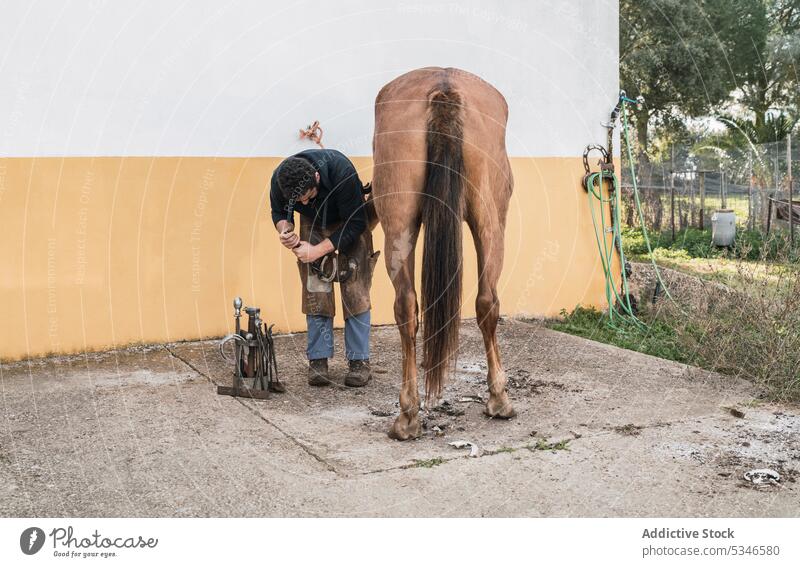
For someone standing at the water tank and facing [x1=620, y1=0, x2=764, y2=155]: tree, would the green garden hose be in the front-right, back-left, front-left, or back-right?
back-left

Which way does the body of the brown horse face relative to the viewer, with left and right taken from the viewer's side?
facing away from the viewer

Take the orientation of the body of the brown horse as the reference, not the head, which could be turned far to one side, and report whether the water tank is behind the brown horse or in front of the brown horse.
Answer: in front

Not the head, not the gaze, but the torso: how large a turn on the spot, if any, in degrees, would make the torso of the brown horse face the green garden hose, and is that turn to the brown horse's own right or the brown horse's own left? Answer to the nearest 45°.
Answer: approximately 45° to the brown horse's own right

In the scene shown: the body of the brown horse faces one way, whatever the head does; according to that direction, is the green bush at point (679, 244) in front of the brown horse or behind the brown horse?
in front

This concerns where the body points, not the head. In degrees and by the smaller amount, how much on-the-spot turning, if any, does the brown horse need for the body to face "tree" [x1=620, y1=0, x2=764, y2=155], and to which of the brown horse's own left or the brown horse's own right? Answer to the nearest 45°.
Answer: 0° — it already faces it

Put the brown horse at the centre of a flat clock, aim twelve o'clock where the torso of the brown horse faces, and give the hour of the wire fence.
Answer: The wire fence is roughly at 1 o'clock from the brown horse.

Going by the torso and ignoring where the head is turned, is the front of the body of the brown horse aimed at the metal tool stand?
no

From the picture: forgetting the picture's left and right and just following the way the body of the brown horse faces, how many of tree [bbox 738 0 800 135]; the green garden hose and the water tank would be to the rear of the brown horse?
0

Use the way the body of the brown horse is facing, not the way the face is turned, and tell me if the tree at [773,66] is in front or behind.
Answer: in front
